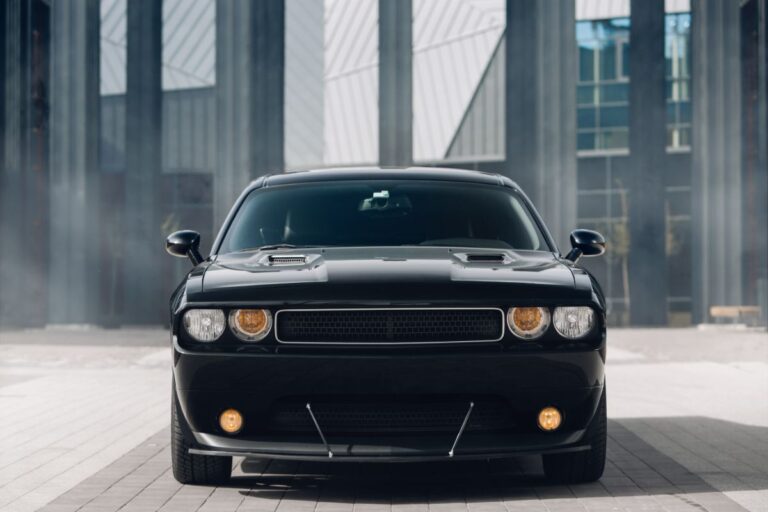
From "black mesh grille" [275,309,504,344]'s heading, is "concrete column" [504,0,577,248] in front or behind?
behind

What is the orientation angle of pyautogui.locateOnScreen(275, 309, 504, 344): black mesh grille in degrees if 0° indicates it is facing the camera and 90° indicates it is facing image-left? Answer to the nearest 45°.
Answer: approximately 0°

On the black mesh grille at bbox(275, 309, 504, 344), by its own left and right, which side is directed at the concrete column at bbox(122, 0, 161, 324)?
back

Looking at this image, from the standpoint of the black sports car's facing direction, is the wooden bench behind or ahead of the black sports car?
behind

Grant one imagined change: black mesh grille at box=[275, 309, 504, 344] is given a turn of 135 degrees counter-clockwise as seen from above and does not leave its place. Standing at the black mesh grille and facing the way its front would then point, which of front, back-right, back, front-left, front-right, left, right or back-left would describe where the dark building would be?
front-left

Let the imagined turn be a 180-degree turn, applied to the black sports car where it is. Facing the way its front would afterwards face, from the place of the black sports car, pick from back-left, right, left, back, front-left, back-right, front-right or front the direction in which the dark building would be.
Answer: front

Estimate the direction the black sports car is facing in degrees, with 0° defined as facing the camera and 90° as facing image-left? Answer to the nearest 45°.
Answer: approximately 0°
